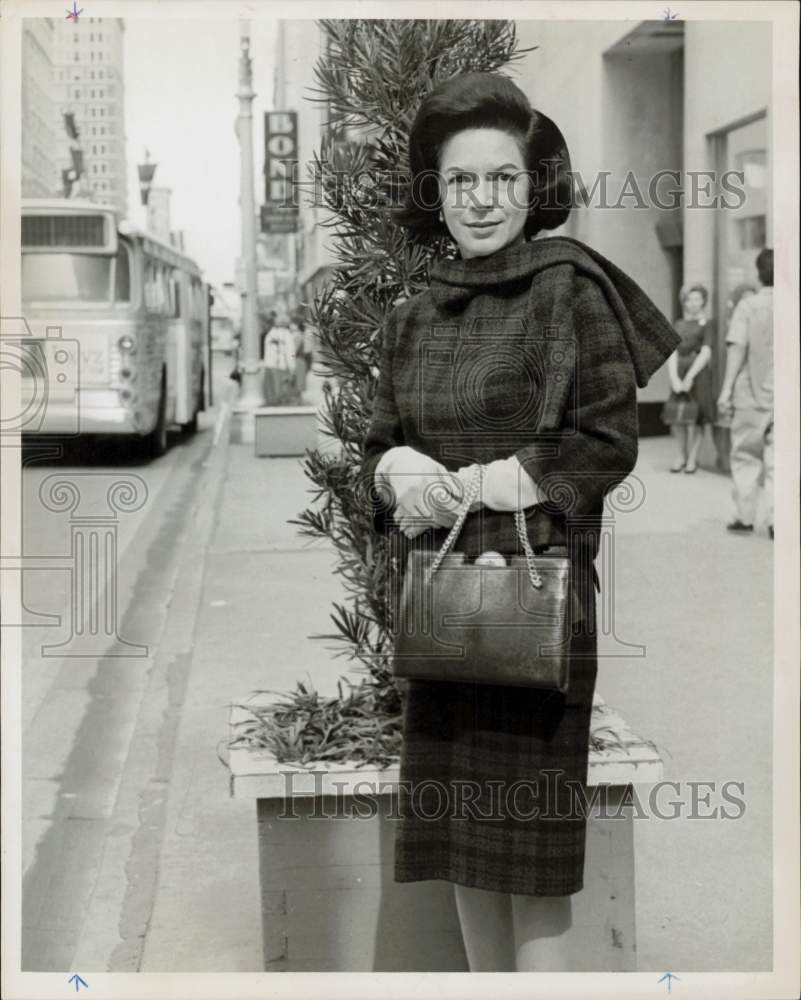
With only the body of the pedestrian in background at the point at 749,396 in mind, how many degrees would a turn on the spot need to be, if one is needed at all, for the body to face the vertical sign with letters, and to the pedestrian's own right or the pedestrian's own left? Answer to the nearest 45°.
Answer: approximately 45° to the pedestrian's own left

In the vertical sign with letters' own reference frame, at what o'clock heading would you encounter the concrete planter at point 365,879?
The concrete planter is roughly at 12 o'clock from the vertical sign with letters.

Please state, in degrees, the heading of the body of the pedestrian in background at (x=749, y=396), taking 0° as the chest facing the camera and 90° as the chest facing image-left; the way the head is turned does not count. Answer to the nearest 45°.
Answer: approximately 180°

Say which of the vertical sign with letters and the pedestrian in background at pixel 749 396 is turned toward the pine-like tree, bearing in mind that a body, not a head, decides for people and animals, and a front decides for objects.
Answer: the vertical sign with letters

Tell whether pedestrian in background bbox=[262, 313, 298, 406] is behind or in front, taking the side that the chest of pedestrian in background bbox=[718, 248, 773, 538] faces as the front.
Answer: in front

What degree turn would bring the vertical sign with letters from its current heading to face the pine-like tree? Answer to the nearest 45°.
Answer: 0° — it already faces it
